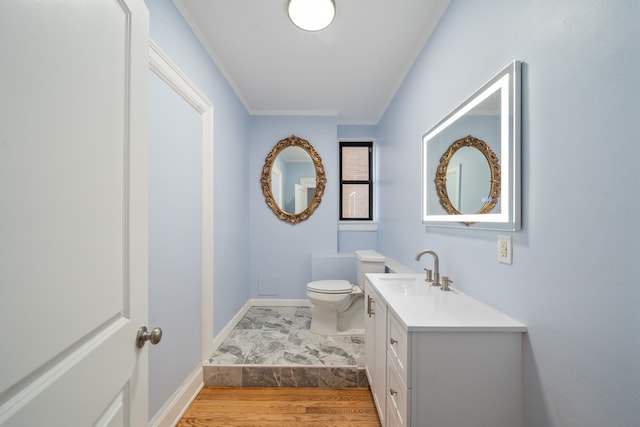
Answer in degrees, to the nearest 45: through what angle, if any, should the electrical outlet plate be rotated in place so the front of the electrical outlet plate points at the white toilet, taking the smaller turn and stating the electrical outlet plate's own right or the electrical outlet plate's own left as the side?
approximately 90° to the electrical outlet plate's own right

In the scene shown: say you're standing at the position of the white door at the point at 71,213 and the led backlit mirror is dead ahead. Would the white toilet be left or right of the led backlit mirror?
left

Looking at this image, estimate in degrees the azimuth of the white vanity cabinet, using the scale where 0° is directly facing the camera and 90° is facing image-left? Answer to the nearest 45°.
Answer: approximately 90°

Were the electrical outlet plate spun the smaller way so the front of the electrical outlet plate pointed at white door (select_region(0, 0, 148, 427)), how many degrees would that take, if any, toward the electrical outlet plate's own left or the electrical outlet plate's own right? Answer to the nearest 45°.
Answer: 0° — it already faces it
